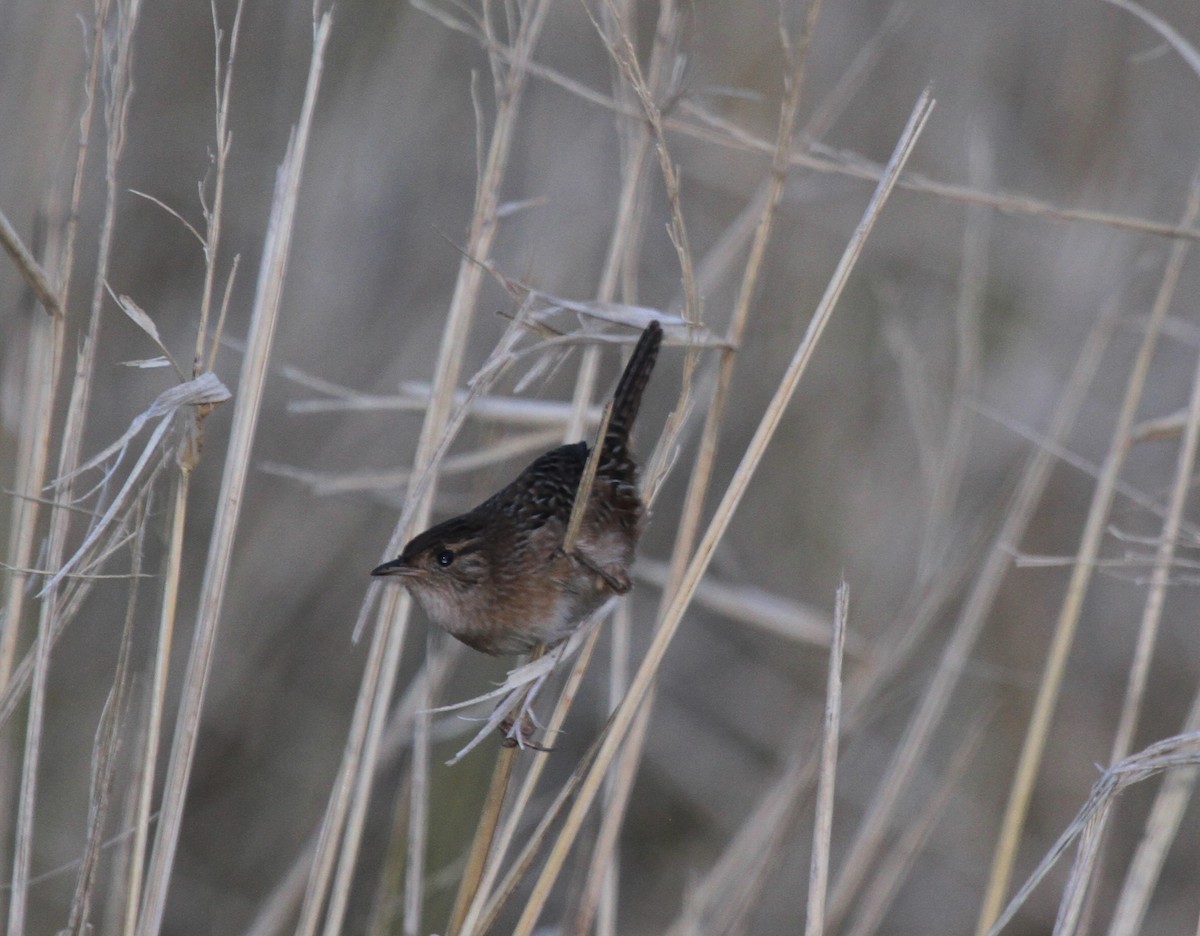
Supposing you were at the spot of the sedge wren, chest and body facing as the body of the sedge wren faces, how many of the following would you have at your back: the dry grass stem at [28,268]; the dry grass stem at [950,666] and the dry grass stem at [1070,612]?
2

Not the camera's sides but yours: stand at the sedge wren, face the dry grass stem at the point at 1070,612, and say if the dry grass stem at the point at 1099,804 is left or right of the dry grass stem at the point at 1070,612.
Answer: right

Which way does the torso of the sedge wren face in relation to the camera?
to the viewer's left

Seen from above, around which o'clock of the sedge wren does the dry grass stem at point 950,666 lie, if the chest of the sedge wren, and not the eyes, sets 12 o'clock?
The dry grass stem is roughly at 6 o'clock from the sedge wren.

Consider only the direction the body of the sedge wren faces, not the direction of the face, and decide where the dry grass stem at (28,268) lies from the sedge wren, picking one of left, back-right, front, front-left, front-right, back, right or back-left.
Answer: front-left

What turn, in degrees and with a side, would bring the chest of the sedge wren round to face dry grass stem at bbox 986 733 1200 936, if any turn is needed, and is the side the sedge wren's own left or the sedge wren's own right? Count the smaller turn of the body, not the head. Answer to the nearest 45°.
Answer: approximately 135° to the sedge wren's own left

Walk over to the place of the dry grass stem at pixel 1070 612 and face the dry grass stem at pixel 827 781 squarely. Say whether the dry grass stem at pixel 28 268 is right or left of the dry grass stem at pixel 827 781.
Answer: right

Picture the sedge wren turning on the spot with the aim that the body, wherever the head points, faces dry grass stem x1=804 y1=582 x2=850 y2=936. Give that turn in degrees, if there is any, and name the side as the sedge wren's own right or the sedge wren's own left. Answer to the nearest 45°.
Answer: approximately 135° to the sedge wren's own left
